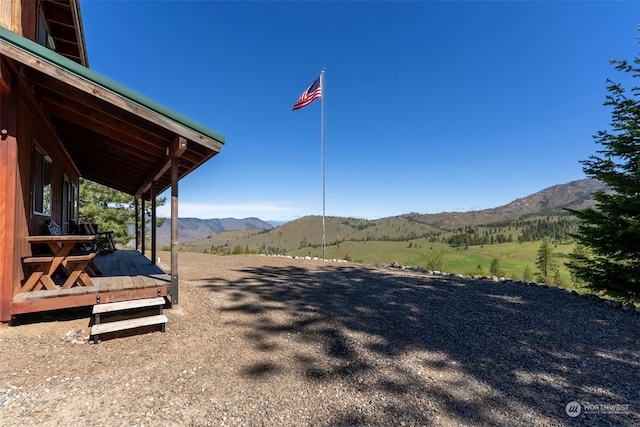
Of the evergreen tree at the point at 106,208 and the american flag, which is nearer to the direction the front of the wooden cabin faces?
the american flag

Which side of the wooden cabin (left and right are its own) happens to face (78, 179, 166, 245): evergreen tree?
left

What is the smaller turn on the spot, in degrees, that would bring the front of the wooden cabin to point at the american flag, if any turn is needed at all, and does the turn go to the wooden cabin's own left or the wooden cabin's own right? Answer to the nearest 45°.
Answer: approximately 45° to the wooden cabin's own left

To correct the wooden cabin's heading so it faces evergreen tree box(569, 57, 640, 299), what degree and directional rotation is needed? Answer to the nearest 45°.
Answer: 0° — it already faces it

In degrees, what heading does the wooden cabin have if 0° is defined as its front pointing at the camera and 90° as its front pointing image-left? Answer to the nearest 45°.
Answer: approximately 270°
